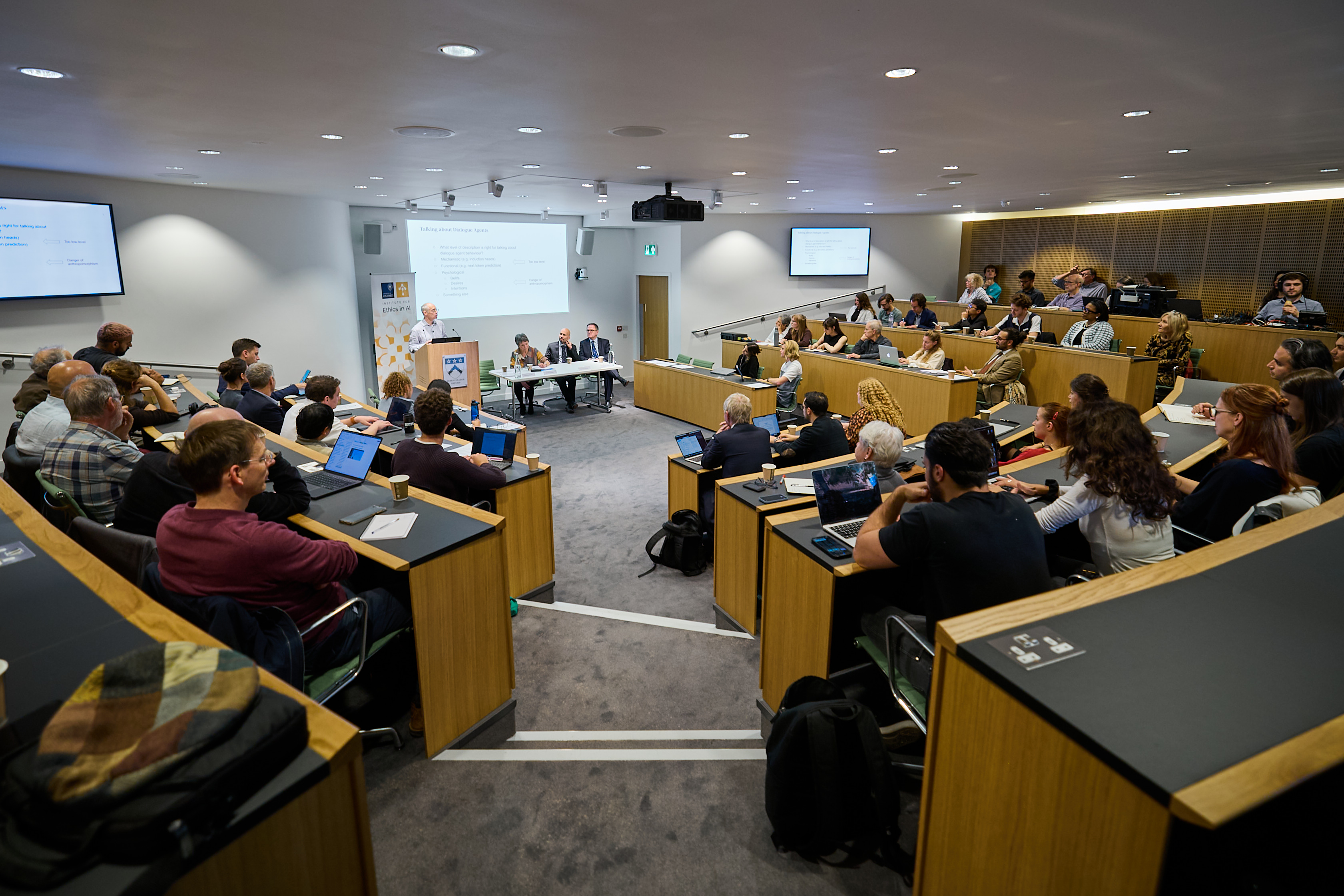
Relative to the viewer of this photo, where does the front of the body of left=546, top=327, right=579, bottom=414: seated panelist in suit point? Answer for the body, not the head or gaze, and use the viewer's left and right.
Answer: facing the viewer

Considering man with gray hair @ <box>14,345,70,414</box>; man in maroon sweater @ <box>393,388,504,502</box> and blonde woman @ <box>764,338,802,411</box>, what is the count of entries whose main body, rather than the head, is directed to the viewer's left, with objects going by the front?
1

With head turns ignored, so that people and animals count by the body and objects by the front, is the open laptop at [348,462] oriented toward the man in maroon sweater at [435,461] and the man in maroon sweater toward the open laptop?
no

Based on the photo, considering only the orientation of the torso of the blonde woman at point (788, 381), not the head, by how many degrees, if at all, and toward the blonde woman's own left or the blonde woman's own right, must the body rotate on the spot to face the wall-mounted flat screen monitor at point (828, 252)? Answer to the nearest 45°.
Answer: approximately 90° to the blonde woman's own right

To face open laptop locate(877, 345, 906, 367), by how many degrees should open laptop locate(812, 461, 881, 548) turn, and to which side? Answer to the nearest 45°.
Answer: approximately 135° to its left

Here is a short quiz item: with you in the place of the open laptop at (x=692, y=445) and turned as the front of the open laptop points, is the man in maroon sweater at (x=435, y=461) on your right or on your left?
on your right

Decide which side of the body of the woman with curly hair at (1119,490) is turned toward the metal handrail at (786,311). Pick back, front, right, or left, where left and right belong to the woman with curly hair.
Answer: front

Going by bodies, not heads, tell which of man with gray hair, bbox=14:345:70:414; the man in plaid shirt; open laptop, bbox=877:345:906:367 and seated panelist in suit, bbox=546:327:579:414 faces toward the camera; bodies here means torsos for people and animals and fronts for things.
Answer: the seated panelist in suit

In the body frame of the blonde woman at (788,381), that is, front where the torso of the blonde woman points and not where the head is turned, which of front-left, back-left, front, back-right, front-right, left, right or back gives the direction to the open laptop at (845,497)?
left

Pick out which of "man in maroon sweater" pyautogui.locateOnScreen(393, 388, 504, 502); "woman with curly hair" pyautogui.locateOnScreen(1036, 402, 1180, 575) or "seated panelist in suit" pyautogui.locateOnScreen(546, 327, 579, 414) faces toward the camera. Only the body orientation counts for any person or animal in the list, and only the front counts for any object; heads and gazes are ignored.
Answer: the seated panelist in suit

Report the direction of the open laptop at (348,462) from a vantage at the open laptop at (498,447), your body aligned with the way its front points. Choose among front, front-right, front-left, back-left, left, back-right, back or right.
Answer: front

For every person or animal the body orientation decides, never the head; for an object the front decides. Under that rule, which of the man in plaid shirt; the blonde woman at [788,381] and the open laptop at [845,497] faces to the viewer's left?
the blonde woman

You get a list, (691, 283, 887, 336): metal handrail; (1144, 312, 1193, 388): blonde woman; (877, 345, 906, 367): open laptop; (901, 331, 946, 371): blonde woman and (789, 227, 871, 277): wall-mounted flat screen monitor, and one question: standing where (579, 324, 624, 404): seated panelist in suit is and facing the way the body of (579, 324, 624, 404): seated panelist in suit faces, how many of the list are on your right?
0

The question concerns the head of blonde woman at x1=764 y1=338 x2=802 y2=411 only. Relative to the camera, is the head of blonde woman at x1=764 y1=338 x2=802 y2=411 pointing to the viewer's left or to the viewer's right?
to the viewer's left

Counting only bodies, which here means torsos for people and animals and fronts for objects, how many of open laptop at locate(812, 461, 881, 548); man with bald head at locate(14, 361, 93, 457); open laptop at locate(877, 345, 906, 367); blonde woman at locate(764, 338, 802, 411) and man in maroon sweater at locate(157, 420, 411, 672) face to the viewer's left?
1

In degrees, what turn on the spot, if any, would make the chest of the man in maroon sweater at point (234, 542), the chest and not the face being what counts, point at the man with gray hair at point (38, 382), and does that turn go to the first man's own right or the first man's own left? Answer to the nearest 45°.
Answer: approximately 45° to the first man's own left

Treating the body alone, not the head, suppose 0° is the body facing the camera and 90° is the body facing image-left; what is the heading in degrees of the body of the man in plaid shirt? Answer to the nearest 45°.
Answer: approximately 225°

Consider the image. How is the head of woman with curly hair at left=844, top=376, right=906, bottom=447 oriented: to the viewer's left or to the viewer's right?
to the viewer's left

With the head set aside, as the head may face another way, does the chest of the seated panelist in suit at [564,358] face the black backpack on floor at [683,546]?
yes

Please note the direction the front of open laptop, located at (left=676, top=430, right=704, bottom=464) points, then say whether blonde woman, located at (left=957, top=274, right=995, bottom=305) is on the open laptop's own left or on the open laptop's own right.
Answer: on the open laptop's own left

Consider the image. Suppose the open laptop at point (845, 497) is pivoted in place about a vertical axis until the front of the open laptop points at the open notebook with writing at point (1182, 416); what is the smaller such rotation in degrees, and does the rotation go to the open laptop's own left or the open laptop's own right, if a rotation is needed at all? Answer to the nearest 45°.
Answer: approximately 90° to the open laptop's own left
